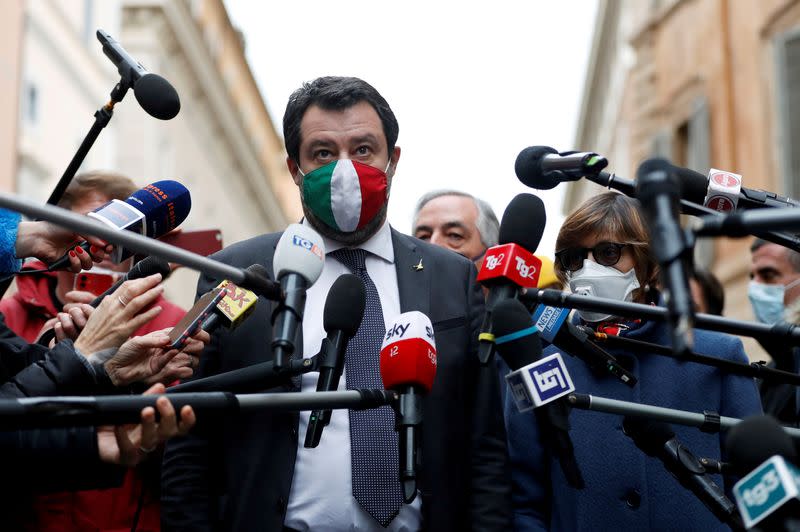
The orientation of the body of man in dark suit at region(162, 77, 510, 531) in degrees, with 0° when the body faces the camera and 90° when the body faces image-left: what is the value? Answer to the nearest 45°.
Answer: approximately 0°

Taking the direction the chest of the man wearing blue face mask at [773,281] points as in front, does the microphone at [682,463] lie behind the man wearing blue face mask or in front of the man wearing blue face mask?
in front

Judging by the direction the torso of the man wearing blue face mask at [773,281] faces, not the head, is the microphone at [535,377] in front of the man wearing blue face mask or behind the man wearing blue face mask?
in front

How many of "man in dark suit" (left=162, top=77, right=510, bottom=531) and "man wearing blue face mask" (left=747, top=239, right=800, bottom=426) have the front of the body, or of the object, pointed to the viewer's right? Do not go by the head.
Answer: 0

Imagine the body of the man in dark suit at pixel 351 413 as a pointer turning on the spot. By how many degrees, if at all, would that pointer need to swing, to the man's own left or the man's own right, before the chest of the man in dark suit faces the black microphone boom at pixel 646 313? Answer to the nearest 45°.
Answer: approximately 45° to the man's own left

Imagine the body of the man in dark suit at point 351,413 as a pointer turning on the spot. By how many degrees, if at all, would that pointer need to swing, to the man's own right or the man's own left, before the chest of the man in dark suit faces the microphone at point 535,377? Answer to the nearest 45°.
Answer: approximately 45° to the man's own left

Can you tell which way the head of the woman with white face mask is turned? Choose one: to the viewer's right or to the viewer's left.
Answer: to the viewer's left

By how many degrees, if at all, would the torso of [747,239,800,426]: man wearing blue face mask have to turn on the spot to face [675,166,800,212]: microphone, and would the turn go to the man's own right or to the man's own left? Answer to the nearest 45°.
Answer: approximately 45° to the man's own left

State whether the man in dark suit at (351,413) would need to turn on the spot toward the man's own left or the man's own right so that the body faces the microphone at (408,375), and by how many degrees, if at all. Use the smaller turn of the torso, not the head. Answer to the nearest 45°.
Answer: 0° — they already face it

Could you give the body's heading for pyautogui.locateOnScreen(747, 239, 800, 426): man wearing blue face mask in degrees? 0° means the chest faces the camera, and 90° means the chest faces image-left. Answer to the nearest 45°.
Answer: approximately 45°
